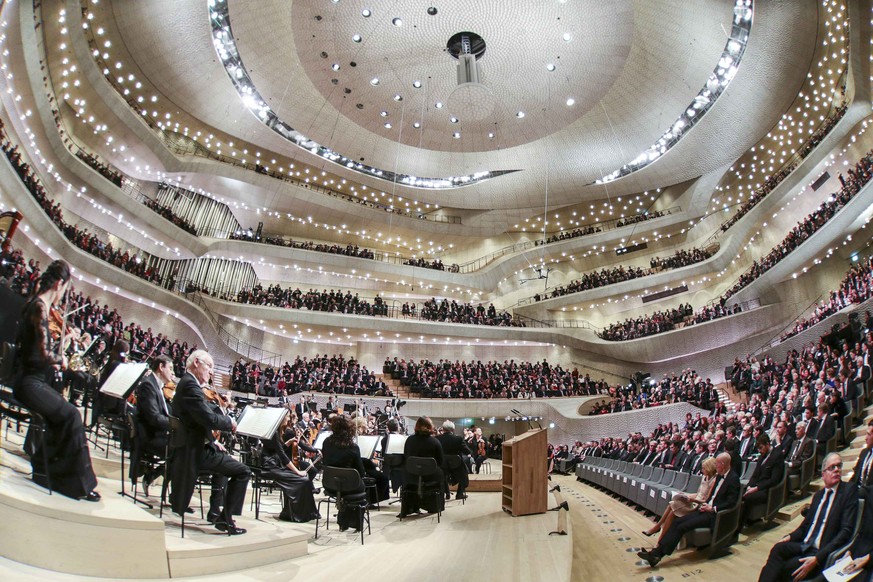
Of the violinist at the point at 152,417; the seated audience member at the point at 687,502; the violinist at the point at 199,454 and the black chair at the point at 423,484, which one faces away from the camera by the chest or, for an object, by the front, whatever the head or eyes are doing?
the black chair

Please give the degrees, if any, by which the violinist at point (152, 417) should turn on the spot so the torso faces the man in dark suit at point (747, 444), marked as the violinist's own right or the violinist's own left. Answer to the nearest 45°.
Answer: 0° — they already face them

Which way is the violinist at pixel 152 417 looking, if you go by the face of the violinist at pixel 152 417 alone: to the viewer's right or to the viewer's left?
to the viewer's right

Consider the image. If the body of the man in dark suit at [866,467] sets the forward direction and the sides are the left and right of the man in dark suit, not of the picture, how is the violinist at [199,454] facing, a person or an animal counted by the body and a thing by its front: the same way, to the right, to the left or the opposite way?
the opposite way

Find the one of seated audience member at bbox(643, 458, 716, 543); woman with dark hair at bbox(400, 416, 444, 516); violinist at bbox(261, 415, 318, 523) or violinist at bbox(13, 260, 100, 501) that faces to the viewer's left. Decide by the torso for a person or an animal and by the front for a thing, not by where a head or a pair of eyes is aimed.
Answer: the seated audience member

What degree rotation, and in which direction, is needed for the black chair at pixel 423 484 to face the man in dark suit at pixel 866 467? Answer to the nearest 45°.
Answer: approximately 135° to its right

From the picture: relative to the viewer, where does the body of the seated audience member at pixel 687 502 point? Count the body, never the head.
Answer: to the viewer's left

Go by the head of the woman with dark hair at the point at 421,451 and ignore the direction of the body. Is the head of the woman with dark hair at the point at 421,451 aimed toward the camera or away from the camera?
away from the camera

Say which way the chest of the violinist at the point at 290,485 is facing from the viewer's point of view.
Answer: to the viewer's right

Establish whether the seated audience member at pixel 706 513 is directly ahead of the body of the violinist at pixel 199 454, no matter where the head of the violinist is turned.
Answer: yes

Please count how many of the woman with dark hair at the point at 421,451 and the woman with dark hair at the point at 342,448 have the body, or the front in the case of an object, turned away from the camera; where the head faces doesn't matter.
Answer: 2

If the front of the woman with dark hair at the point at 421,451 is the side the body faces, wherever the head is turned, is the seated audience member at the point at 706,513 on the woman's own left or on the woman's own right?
on the woman's own right

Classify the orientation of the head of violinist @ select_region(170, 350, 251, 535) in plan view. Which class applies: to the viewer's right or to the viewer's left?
to the viewer's right

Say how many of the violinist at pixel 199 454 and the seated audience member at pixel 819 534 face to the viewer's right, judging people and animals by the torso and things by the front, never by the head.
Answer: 1

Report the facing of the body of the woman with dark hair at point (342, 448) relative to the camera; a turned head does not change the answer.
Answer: away from the camera

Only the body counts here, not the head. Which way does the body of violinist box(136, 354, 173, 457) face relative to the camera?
to the viewer's right

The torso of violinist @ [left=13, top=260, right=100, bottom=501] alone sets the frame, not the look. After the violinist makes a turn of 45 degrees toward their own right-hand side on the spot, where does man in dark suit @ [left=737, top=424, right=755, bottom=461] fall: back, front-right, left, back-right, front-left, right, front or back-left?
front-left

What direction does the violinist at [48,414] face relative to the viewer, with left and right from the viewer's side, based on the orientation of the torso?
facing to the right of the viewer

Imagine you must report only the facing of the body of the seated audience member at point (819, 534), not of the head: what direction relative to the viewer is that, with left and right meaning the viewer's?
facing the viewer and to the left of the viewer

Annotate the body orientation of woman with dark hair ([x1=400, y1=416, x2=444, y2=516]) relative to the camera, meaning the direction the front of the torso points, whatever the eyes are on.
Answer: away from the camera

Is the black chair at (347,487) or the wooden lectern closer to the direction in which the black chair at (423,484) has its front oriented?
the wooden lectern
